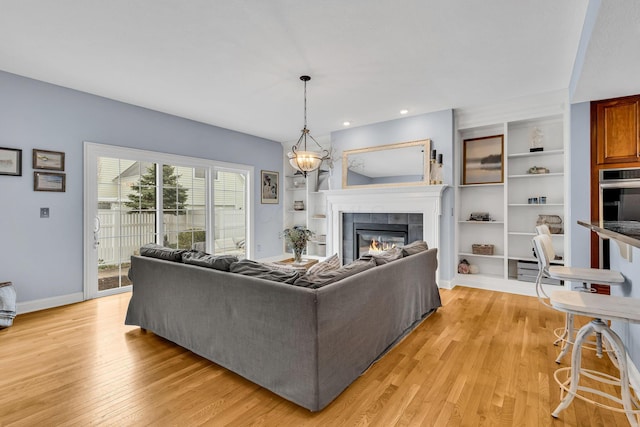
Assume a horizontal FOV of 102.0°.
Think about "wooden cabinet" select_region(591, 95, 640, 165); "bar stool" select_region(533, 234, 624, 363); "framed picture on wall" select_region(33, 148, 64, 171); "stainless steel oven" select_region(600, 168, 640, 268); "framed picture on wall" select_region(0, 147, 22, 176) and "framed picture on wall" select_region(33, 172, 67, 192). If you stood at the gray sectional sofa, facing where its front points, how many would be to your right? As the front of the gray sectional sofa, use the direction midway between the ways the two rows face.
3

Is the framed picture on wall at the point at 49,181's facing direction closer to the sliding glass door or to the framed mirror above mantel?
the framed mirror above mantel

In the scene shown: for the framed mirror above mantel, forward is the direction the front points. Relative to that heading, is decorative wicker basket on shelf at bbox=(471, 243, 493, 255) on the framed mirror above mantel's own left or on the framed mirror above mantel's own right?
on the framed mirror above mantel's own left

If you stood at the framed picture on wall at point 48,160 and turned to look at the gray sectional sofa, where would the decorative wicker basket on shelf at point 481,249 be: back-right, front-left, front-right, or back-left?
front-left

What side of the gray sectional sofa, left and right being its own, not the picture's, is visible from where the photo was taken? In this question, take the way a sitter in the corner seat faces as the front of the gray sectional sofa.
back

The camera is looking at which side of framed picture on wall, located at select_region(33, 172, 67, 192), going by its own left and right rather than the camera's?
front

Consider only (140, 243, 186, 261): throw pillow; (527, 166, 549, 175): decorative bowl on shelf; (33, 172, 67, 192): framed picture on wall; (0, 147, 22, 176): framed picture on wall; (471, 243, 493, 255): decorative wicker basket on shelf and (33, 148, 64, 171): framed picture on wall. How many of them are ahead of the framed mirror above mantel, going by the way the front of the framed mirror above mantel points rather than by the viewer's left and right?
4

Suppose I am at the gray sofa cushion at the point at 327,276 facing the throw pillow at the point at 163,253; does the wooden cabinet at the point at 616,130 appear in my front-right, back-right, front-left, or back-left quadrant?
back-right

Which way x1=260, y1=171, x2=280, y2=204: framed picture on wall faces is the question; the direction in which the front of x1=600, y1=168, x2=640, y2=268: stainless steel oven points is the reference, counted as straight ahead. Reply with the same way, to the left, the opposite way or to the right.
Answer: to the left

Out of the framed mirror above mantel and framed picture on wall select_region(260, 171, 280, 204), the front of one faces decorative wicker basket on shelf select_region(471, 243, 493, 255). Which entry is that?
the framed picture on wall

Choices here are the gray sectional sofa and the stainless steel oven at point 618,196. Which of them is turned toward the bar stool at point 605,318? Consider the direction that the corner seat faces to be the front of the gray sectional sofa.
the stainless steel oven

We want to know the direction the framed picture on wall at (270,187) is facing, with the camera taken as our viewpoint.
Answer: facing the viewer and to the right of the viewer

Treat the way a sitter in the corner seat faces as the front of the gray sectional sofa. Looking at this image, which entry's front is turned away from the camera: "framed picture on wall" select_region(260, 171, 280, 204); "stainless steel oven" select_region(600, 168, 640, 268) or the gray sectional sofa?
the gray sectional sofa

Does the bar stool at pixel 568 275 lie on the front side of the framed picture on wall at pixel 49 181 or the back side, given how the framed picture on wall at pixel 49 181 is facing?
on the front side

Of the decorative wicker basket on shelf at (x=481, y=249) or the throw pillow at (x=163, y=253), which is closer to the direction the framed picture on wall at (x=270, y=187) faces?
the decorative wicker basket on shelf

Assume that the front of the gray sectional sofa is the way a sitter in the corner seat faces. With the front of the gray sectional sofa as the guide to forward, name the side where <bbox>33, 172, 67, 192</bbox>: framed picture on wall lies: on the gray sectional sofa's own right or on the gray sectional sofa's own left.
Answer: on the gray sectional sofa's own left

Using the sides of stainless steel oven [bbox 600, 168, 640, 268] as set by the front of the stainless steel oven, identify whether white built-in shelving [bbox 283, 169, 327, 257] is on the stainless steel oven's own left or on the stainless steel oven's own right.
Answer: on the stainless steel oven's own right
